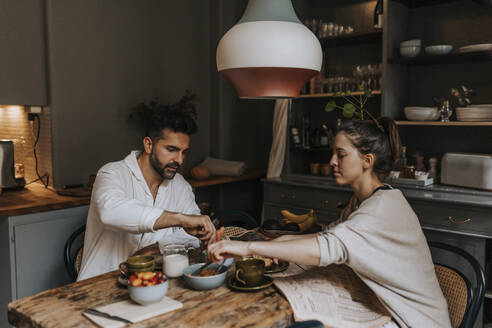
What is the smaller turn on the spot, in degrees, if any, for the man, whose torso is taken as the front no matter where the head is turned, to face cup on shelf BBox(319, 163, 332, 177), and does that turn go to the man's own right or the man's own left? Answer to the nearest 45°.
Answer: approximately 90° to the man's own left

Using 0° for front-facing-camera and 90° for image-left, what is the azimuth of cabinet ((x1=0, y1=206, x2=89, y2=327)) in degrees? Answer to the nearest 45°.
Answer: approximately 315°

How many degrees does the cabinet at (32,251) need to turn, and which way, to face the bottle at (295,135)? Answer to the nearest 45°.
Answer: approximately 45° to its left

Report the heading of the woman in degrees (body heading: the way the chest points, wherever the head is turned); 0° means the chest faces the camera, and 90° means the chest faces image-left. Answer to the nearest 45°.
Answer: approximately 90°

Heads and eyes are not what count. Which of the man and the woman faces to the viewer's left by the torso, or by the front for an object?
the woman

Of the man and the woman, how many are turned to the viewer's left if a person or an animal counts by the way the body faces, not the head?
1

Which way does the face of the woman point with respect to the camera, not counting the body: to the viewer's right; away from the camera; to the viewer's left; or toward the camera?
to the viewer's left

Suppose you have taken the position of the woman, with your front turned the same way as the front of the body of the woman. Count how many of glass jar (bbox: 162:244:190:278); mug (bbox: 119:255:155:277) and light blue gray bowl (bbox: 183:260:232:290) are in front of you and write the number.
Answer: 3

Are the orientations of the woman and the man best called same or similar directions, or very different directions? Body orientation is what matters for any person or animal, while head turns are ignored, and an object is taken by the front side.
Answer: very different directions
